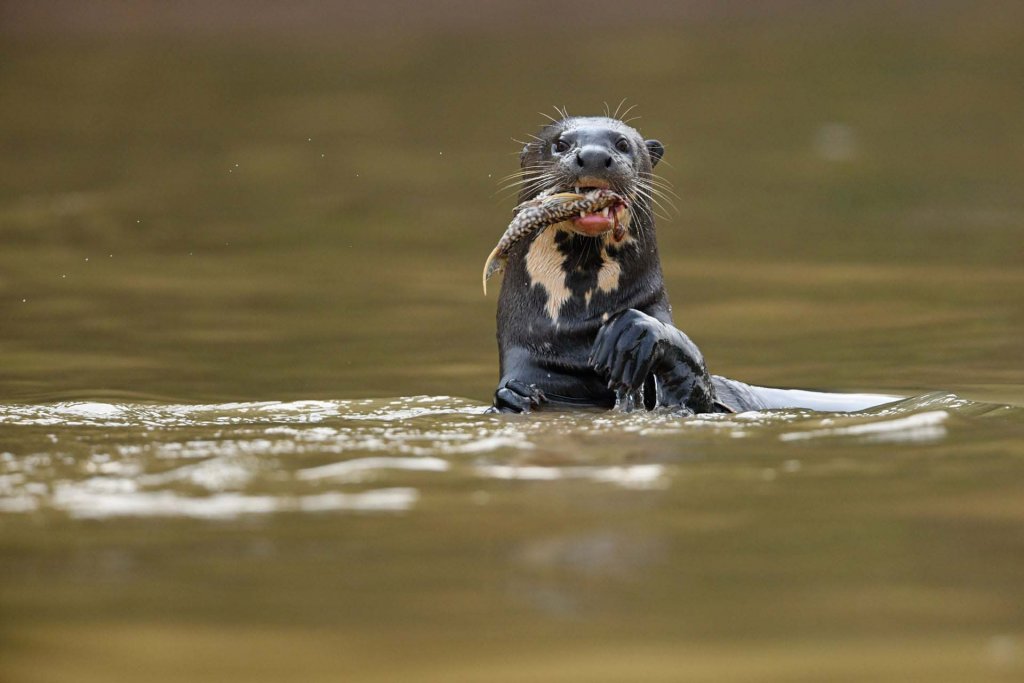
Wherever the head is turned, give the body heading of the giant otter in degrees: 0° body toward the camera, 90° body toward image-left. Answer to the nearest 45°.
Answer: approximately 0°
